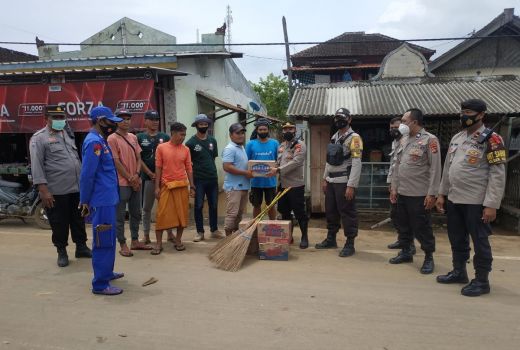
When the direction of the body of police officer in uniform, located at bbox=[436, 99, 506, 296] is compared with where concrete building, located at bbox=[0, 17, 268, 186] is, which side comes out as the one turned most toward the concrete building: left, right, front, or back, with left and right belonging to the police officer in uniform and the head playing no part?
right

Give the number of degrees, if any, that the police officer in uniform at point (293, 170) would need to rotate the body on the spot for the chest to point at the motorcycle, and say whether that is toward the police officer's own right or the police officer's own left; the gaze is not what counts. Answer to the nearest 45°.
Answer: approximately 45° to the police officer's own right

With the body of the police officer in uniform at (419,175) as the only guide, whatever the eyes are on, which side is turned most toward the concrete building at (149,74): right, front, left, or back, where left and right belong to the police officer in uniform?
right

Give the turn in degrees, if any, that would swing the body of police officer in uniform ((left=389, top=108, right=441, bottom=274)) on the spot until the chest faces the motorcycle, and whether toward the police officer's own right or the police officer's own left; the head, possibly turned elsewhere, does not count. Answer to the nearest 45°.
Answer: approximately 45° to the police officer's own right

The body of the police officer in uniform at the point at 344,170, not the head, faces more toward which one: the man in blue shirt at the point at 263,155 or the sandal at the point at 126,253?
the sandal

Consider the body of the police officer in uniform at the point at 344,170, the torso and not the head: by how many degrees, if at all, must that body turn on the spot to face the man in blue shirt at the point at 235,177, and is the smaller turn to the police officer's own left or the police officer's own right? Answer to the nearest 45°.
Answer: approximately 45° to the police officer's own right

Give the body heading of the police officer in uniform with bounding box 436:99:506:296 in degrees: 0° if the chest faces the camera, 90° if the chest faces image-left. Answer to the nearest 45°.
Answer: approximately 45°

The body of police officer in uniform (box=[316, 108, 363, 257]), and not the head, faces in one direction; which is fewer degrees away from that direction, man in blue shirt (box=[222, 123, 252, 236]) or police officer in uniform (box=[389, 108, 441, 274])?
the man in blue shirt
